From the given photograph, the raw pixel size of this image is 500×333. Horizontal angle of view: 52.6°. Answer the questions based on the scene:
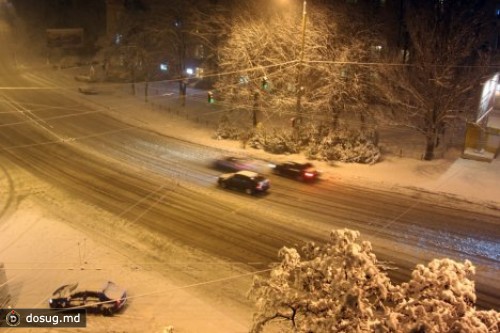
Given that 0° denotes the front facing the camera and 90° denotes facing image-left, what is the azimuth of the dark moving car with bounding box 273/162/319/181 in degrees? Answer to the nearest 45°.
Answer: approximately 135°

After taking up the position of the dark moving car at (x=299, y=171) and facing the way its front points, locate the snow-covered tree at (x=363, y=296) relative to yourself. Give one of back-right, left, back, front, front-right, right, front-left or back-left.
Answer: back-left

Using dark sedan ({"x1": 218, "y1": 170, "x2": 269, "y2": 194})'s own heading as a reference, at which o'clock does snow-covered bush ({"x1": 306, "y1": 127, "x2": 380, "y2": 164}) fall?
The snow-covered bush is roughly at 3 o'clock from the dark sedan.
